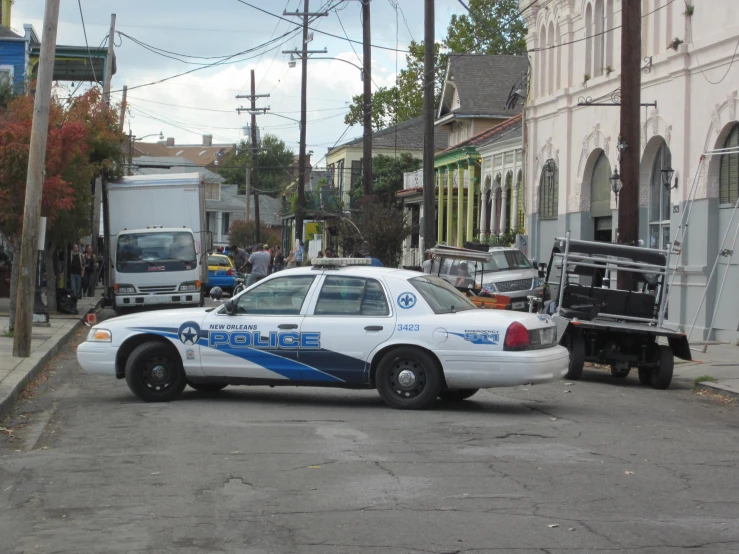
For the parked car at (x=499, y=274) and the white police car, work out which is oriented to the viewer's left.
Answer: the white police car

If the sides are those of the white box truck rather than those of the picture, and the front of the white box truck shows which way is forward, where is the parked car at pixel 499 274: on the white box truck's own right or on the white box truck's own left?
on the white box truck's own left

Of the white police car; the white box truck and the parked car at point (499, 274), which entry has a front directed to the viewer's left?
the white police car

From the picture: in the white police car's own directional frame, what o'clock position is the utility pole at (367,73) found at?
The utility pole is roughly at 3 o'clock from the white police car.

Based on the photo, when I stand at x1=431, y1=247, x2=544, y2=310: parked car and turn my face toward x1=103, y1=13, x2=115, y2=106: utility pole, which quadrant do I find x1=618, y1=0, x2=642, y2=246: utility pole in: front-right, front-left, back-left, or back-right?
back-left

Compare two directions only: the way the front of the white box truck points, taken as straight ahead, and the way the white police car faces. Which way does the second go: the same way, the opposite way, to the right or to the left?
to the right

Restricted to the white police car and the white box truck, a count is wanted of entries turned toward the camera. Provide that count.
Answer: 1

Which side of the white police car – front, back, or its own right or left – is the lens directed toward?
left

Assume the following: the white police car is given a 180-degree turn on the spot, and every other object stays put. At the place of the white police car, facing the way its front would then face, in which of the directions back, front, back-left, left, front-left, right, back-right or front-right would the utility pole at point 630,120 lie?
front-left

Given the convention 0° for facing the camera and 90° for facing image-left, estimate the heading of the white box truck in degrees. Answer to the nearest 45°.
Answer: approximately 0°

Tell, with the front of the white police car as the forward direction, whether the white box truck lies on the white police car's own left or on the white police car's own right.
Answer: on the white police car's own right
